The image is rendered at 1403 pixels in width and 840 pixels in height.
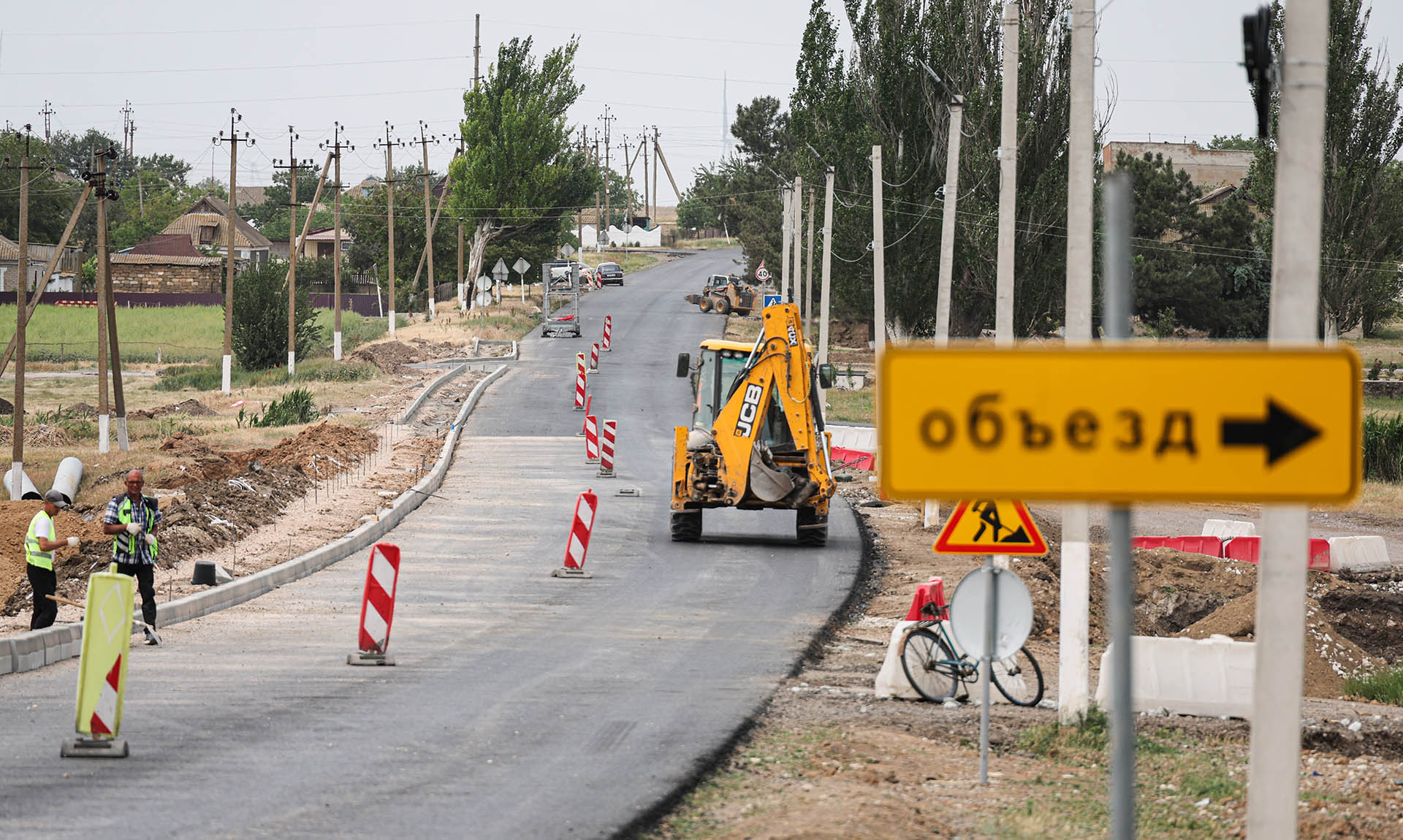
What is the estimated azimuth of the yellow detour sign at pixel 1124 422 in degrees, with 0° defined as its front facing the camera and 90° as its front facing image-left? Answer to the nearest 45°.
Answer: approximately 0°

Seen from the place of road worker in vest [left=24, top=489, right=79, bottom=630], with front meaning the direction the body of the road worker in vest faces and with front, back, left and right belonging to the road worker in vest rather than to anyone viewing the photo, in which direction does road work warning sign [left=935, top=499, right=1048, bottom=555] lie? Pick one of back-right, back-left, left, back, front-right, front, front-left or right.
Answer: front-right

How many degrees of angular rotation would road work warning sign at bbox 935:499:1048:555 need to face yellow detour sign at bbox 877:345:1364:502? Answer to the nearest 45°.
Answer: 0° — it already faces it

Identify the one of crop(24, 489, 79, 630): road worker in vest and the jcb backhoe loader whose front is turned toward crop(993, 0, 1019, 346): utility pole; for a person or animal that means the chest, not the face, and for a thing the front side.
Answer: the road worker in vest

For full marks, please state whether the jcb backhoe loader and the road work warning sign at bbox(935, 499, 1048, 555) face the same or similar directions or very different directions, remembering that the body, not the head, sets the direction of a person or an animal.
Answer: very different directions

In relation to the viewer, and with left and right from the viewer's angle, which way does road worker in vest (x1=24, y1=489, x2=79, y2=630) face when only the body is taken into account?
facing to the right of the viewer

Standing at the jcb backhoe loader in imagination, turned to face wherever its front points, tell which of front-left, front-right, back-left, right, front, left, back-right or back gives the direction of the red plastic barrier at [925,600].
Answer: back

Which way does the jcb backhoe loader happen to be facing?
away from the camera

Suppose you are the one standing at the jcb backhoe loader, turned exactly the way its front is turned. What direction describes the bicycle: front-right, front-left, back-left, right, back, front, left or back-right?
back

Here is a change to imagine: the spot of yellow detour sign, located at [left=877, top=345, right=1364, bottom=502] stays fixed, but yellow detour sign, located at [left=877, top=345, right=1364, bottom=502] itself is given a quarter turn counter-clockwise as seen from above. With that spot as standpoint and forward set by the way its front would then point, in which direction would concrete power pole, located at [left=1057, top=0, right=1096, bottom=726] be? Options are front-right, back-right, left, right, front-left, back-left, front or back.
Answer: left

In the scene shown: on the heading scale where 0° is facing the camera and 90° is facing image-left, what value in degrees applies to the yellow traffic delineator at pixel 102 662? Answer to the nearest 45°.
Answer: approximately 0°
